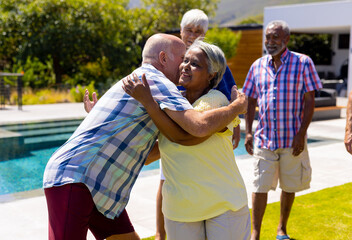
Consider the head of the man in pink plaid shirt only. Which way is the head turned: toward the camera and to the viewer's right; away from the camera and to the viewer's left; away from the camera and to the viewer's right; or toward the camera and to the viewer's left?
toward the camera and to the viewer's left

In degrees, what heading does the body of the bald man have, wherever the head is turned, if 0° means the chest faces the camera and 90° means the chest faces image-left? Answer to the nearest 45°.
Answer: approximately 270°

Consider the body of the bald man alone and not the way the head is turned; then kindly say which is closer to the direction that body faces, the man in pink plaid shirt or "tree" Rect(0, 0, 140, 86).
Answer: the man in pink plaid shirt

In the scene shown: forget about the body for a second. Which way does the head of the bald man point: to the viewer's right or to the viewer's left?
to the viewer's right

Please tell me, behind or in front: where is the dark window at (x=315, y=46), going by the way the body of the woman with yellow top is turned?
behind

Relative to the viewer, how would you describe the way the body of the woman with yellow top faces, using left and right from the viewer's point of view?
facing the viewer and to the left of the viewer

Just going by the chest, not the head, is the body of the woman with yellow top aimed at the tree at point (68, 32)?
no

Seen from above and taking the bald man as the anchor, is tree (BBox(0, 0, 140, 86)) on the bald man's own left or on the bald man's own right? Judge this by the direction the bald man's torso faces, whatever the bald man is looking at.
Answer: on the bald man's own left
